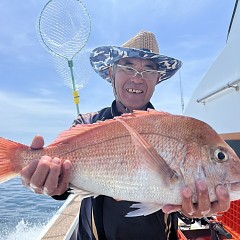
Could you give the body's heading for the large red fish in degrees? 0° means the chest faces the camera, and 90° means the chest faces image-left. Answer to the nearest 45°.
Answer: approximately 270°

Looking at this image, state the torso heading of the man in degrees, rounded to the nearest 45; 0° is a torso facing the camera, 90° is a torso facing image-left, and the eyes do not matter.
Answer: approximately 0°
